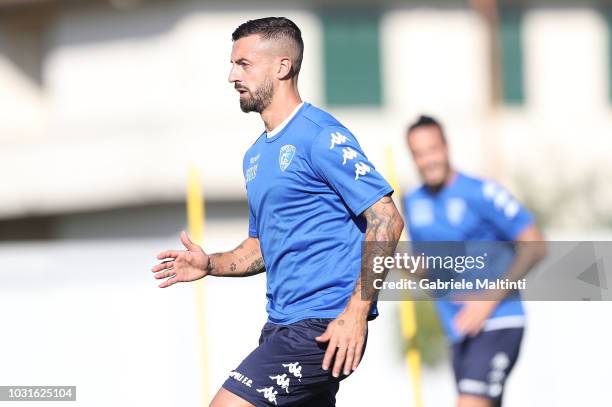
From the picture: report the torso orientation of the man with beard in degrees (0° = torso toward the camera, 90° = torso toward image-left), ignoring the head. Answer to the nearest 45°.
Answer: approximately 45°

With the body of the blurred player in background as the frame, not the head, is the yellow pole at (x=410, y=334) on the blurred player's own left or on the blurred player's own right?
on the blurred player's own right

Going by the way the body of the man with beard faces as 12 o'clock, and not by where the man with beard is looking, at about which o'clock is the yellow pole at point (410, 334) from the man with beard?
The yellow pole is roughly at 5 o'clock from the man with beard.

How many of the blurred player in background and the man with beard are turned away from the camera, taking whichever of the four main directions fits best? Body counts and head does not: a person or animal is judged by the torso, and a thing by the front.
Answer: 0

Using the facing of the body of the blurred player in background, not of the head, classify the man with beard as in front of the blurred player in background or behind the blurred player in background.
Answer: in front

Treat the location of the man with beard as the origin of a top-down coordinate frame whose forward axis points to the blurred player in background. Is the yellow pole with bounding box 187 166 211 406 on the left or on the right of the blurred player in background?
left

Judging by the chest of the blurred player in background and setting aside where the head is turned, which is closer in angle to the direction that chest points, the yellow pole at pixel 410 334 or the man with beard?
the man with beard

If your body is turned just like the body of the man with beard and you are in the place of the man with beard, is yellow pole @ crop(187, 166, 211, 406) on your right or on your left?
on your right

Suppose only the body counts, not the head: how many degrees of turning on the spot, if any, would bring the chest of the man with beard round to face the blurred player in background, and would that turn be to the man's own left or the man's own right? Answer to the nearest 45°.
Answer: approximately 180°

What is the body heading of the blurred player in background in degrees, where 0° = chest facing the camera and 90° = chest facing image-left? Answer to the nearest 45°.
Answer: approximately 45°

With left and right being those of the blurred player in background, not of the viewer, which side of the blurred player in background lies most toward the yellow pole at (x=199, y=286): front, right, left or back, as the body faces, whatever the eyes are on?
right
